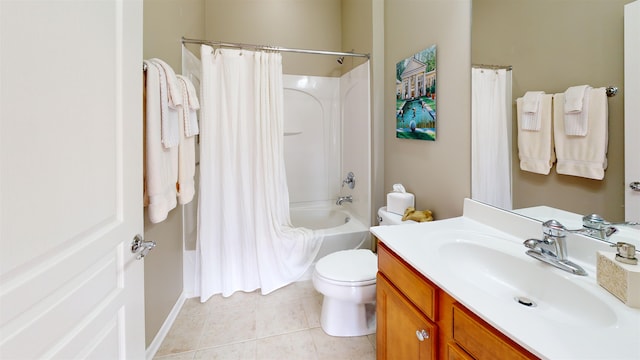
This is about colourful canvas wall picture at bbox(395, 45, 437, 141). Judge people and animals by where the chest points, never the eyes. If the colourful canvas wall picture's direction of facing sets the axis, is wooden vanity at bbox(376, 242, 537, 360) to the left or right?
on its left

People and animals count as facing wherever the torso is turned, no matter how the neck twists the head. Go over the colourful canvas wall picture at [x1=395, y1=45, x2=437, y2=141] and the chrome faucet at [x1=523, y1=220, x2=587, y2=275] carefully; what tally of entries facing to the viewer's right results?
0

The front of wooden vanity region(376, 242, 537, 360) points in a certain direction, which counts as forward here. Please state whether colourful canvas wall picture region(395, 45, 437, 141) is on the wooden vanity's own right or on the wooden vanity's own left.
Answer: on the wooden vanity's own right

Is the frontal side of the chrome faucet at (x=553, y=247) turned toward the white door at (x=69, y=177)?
yes

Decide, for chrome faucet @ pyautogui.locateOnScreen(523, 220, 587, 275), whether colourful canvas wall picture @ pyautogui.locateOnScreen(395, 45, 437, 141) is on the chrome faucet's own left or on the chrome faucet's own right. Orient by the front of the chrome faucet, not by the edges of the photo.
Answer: on the chrome faucet's own right

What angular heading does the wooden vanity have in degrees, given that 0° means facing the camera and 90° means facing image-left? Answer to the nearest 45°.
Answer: approximately 45°
